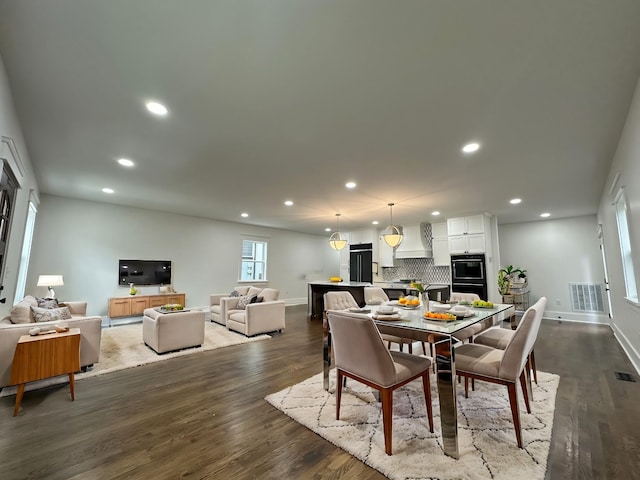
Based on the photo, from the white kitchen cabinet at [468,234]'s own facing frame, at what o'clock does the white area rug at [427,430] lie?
The white area rug is roughly at 12 o'clock from the white kitchen cabinet.

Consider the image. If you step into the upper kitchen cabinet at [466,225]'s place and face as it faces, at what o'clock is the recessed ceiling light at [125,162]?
The recessed ceiling light is roughly at 1 o'clock from the upper kitchen cabinet.

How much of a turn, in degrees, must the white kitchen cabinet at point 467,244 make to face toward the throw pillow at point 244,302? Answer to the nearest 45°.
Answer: approximately 45° to its right

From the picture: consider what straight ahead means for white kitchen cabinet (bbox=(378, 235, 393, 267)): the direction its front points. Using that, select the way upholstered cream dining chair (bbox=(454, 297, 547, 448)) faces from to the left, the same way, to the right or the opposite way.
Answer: to the right

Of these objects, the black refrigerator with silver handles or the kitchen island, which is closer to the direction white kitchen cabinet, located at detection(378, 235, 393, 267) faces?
the kitchen island

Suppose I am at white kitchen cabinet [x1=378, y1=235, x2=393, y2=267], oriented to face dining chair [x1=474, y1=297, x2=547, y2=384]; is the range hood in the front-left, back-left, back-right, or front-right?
front-left

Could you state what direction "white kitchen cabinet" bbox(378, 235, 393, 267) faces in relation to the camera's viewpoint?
facing the viewer and to the left of the viewer

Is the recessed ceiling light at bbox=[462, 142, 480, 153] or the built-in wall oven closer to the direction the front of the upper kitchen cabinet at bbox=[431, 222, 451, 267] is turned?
the recessed ceiling light

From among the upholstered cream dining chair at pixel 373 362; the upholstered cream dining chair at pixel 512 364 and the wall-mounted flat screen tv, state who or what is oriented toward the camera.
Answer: the wall-mounted flat screen tv

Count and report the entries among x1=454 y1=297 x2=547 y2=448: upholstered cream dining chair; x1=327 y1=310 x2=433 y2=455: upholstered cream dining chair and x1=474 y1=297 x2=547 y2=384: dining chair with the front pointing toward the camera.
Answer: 0

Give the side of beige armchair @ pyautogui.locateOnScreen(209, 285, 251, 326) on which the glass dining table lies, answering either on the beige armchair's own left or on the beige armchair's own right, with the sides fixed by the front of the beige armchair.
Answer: on the beige armchair's own left

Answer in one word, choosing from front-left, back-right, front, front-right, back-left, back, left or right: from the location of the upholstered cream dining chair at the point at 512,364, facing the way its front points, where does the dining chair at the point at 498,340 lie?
front-right

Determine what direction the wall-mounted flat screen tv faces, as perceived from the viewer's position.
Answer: facing the viewer

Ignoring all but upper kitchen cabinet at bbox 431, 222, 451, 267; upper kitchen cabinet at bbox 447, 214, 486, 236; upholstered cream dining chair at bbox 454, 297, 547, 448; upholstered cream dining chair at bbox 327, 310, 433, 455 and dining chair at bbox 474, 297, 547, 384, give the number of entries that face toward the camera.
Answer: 2

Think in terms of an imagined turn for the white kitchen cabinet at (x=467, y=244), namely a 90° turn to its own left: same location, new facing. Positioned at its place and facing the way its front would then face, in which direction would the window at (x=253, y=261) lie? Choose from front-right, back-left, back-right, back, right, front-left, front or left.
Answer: back

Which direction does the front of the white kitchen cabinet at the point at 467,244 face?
toward the camera

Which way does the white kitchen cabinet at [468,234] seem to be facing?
toward the camera

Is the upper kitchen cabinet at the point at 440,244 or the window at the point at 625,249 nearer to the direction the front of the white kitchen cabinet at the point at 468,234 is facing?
the window

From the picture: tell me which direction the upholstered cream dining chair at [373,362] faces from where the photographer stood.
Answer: facing away from the viewer and to the right of the viewer

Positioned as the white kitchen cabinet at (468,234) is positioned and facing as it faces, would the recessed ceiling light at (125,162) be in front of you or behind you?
in front
